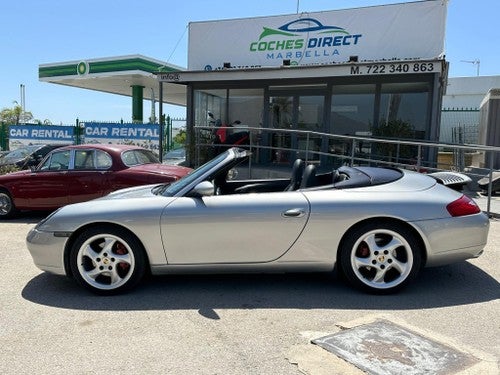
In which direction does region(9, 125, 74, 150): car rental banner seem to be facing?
toward the camera

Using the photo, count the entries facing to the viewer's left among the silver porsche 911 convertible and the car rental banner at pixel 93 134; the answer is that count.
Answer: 1

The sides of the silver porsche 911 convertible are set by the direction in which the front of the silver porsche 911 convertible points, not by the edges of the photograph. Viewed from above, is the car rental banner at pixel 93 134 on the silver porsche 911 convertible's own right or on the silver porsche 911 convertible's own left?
on the silver porsche 911 convertible's own right

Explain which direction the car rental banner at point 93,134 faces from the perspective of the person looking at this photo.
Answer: facing the viewer

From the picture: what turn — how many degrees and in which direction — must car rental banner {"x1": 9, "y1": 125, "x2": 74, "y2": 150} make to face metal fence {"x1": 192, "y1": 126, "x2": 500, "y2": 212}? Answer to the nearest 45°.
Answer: approximately 45° to its left

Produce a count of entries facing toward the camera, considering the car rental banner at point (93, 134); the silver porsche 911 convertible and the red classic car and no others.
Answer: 1

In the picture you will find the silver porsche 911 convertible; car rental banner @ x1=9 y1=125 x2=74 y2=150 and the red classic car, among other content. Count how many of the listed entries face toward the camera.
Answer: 1

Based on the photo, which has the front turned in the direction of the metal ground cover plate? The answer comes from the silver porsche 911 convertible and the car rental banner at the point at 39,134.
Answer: the car rental banner

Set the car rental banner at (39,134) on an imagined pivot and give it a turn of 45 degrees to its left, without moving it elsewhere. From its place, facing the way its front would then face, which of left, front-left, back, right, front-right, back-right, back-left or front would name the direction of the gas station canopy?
left

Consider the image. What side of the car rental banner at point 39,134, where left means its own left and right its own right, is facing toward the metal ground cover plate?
front

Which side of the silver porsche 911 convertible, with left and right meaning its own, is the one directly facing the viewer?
left

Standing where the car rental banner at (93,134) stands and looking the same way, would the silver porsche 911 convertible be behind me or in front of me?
in front

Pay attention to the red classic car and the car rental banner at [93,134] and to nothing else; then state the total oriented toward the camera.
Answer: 1

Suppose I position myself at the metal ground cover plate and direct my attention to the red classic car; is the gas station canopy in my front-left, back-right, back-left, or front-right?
front-right

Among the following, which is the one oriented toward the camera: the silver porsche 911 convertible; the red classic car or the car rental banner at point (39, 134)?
the car rental banner
